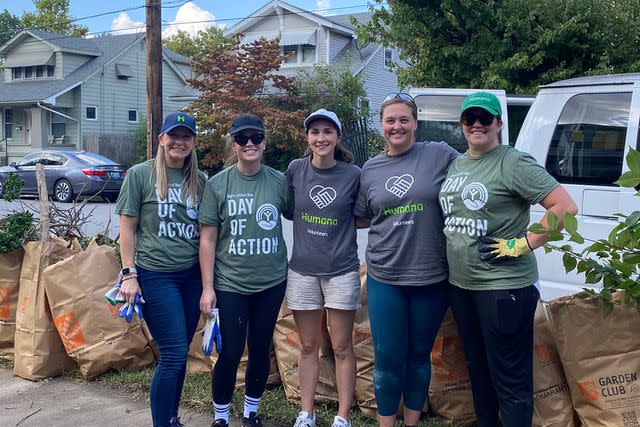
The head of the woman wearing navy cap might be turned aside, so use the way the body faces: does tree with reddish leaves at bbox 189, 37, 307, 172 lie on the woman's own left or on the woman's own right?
on the woman's own left

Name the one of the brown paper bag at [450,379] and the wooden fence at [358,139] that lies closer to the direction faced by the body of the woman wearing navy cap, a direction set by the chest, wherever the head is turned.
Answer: the brown paper bag

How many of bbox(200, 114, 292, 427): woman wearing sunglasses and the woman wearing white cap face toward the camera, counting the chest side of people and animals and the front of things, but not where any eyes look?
2

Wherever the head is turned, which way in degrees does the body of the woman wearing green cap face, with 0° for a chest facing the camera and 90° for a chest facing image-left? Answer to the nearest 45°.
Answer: approximately 45°

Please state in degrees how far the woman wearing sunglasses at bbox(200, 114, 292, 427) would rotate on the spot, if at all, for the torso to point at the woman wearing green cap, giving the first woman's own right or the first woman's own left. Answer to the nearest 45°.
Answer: approximately 45° to the first woman's own left

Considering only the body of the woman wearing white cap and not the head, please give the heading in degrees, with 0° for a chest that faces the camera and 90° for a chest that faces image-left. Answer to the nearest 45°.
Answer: approximately 0°

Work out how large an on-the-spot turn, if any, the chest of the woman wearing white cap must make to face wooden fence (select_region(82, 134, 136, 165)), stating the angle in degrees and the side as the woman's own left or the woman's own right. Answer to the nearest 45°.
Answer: approximately 180°

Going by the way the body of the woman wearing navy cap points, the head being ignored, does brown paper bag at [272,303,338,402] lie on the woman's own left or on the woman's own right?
on the woman's own left

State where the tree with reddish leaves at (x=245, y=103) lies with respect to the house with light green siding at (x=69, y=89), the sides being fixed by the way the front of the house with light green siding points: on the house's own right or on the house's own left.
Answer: on the house's own left

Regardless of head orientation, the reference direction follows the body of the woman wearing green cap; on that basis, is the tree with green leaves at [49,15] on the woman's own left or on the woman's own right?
on the woman's own right
